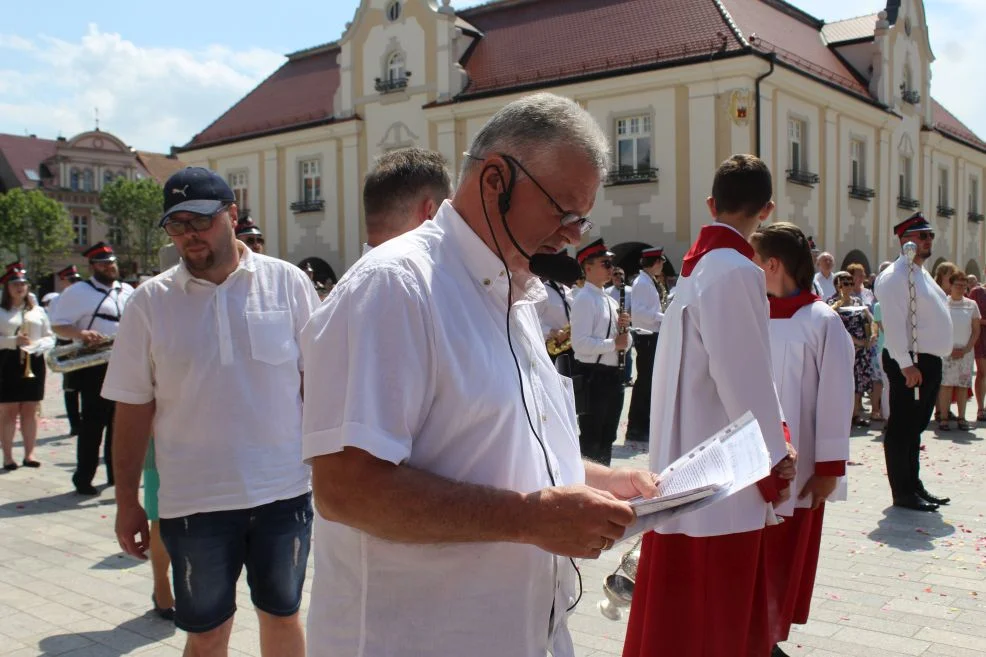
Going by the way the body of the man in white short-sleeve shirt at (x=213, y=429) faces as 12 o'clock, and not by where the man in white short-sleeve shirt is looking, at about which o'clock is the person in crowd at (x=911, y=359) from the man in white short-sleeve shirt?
The person in crowd is roughly at 8 o'clock from the man in white short-sleeve shirt.

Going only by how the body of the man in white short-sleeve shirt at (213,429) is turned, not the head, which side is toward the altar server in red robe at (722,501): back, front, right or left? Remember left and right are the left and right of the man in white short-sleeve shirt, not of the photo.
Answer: left

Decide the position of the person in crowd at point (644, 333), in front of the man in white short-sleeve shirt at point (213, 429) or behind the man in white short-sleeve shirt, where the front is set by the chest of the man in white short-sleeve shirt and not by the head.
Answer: behind

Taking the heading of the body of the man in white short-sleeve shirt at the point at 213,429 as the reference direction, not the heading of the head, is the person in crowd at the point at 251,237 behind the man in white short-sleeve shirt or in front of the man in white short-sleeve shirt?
behind

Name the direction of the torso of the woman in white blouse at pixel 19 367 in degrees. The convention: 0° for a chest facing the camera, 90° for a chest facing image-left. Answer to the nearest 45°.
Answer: approximately 0°
